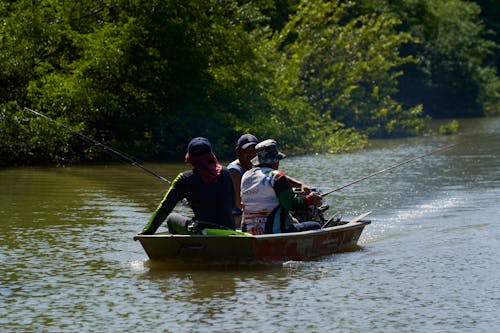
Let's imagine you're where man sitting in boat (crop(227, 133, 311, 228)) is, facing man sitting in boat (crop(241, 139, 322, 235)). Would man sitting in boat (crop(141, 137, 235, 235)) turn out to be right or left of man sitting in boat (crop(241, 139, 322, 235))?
right

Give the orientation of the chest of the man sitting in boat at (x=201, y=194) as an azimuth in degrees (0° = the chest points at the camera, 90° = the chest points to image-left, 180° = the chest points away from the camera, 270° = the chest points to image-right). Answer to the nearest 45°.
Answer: approximately 135°

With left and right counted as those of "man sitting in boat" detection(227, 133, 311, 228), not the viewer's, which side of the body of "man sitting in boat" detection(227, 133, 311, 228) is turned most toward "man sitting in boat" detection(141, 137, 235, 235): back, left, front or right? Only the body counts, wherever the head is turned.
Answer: right

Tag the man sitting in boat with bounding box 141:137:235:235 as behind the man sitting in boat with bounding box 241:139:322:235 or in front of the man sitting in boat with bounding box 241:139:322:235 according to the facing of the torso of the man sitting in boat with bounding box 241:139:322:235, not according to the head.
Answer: behind

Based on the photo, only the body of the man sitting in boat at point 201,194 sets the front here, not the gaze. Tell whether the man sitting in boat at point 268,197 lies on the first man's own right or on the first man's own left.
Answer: on the first man's own right
